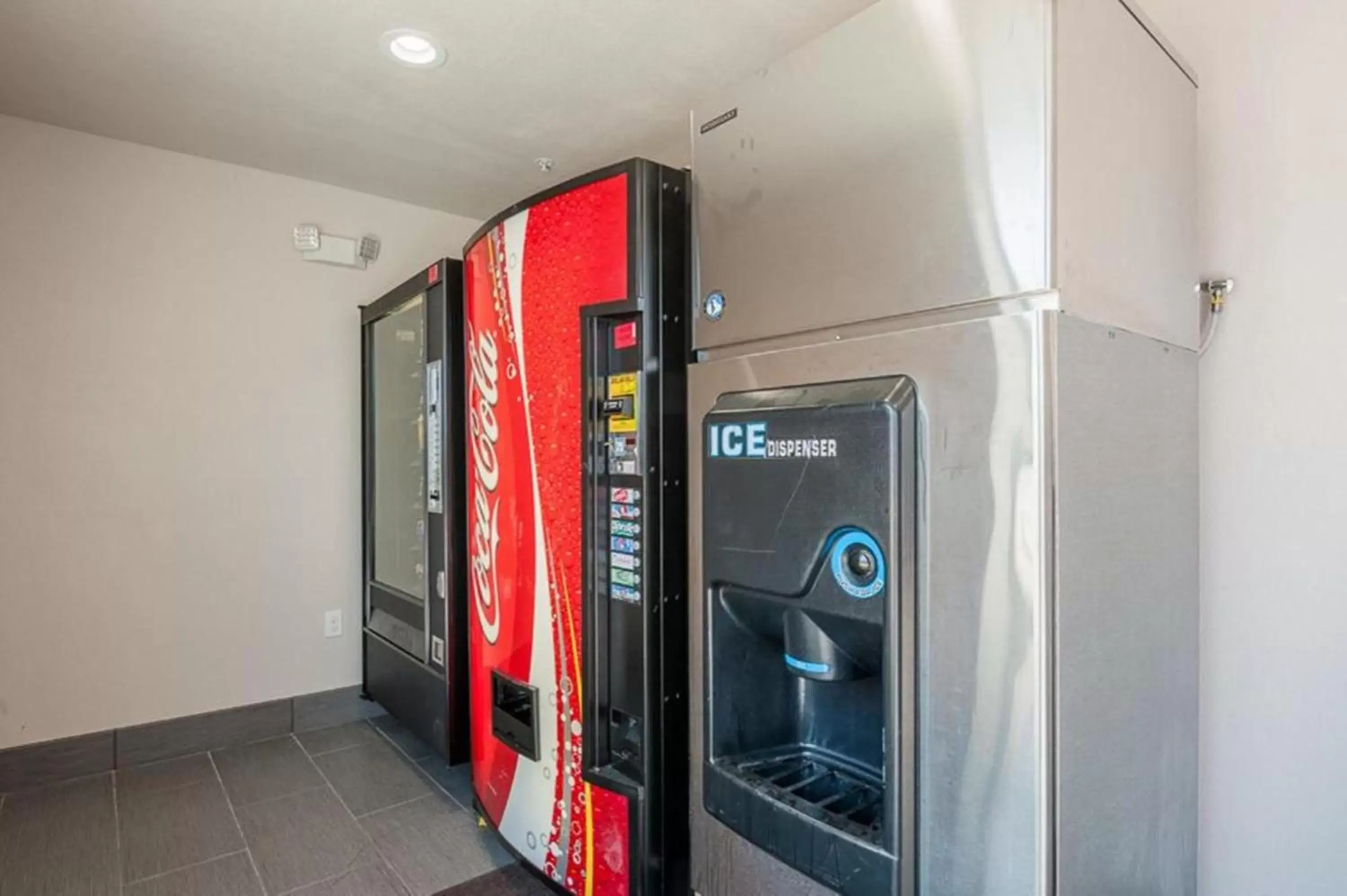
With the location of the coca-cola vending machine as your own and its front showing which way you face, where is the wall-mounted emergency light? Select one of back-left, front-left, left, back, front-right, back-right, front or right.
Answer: right

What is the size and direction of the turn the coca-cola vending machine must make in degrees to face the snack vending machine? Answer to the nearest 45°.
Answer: approximately 90° to its right

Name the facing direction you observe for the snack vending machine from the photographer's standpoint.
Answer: facing the viewer and to the left of the viewer

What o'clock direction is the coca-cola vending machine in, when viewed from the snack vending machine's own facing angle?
The coca-cola vending machine is roughly at 10 o'clock from the snack vending machine.

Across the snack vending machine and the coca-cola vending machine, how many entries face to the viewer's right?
0
